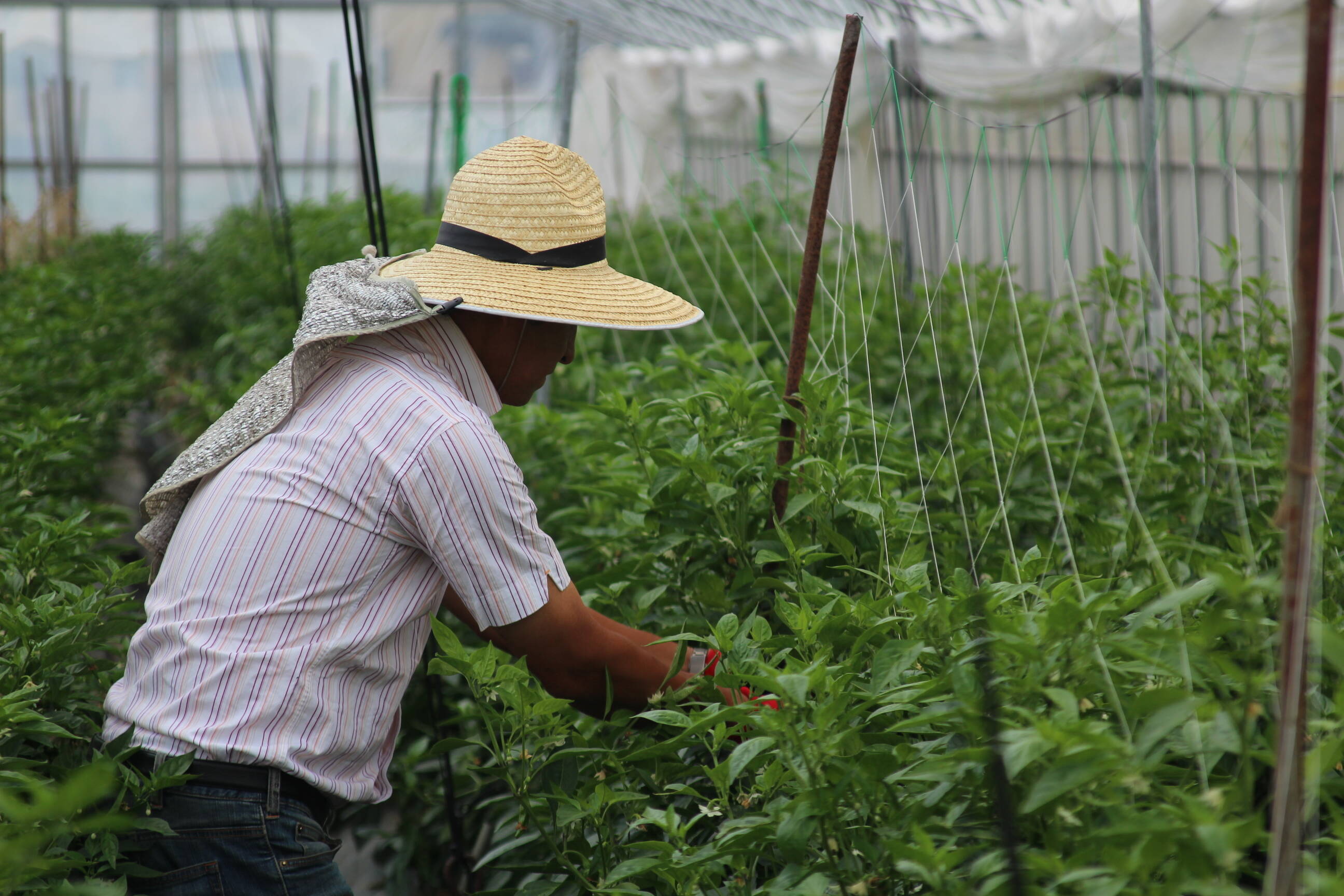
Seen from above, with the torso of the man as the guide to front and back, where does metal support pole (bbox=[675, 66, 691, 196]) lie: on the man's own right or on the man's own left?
on the man's own left

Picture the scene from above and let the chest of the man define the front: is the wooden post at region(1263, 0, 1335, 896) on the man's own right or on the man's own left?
on the man's own right

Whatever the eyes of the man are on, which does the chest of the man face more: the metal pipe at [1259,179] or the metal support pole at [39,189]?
the metal pipe

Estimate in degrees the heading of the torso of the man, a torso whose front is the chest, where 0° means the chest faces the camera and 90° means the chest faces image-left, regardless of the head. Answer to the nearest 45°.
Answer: approximately 270°

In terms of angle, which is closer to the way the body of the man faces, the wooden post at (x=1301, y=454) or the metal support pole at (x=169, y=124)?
the wooden post

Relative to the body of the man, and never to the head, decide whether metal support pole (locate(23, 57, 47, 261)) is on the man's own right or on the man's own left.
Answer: on the man's own left

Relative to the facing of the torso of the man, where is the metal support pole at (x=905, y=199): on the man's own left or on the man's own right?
on the man's own left

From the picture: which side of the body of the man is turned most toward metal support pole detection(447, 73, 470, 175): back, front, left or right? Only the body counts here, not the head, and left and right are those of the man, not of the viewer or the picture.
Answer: left
